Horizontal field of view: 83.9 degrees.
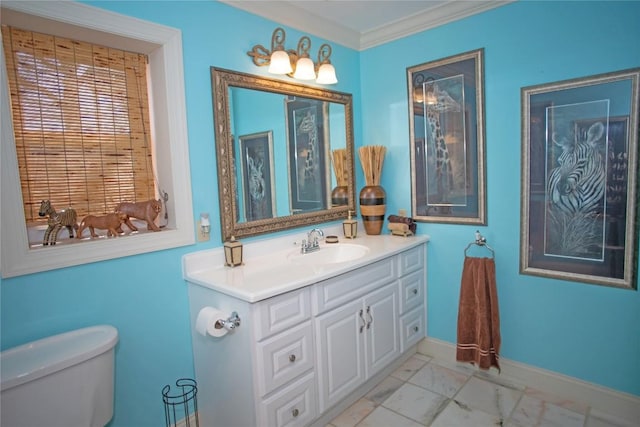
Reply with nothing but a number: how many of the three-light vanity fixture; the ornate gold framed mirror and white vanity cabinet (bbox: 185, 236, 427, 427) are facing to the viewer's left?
0

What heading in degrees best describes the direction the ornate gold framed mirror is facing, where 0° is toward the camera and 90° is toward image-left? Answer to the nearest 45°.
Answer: approximately 315°

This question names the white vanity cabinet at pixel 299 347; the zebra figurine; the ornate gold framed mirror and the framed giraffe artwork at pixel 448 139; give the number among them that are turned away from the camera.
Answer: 0

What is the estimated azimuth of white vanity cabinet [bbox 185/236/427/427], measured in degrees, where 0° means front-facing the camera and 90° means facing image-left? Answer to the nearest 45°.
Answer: approximately 315°

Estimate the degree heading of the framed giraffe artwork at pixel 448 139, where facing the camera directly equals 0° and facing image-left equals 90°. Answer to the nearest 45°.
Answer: approximately 45°

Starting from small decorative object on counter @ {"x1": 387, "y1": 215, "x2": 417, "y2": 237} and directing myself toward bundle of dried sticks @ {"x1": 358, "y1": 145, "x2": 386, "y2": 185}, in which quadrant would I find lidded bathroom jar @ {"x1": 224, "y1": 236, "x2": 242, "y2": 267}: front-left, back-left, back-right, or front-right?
front-left

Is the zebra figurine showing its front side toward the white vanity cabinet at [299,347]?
no

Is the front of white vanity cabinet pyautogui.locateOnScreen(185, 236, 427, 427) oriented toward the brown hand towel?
no

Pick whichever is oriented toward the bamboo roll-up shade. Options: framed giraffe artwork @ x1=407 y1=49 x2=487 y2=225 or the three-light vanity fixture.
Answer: the framed giraffe artwork

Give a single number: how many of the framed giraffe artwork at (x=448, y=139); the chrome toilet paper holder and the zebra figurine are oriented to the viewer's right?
0

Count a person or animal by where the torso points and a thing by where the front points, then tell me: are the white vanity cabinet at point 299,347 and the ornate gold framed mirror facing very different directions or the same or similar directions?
same or similar directions

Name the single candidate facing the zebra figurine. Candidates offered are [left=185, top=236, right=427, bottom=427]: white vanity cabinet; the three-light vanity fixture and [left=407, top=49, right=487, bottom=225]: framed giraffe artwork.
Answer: the framed giraffe artwork

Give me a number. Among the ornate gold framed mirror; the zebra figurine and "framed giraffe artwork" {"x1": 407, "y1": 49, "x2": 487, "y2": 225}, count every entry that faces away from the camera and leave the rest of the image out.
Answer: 0

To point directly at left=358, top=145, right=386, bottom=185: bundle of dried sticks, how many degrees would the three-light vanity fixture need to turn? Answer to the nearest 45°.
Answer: approximately 90° to its left

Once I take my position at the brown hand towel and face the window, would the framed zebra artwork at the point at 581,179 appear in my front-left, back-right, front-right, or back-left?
back-left

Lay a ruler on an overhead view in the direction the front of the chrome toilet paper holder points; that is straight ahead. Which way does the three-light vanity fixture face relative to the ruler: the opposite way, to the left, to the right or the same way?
to the left

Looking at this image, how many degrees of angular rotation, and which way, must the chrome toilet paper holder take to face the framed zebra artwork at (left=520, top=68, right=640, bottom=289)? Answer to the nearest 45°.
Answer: approximately 135° to its left

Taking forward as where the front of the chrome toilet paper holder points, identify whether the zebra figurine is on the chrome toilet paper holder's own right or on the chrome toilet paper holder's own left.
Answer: on the chrome toilet paper holder's own right

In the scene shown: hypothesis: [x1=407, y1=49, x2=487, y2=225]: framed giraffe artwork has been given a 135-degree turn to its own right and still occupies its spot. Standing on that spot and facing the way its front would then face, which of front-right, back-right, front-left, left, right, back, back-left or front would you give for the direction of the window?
back-left
